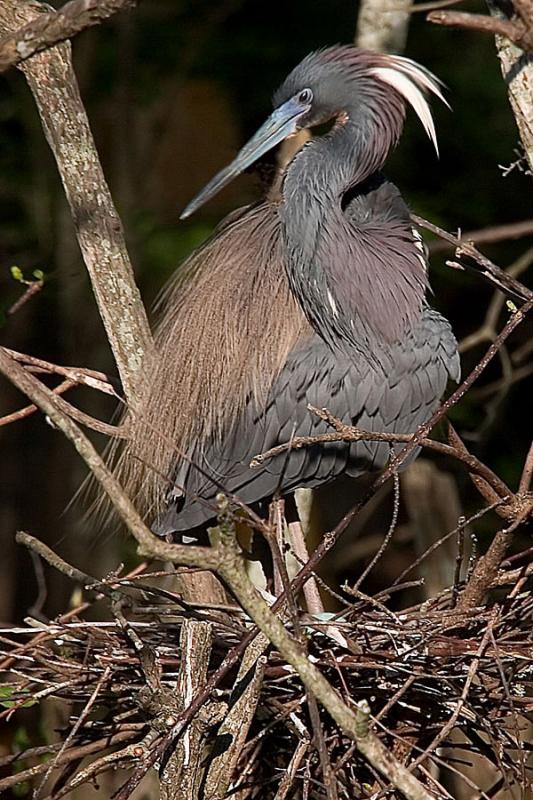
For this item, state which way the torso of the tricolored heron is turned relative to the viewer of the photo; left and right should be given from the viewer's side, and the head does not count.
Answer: facing to the right of the viewer

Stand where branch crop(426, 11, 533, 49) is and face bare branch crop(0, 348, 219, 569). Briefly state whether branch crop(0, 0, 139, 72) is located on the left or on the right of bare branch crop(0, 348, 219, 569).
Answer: right

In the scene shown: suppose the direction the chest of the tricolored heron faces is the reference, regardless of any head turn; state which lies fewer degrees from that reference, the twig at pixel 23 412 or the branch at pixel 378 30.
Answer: the branch

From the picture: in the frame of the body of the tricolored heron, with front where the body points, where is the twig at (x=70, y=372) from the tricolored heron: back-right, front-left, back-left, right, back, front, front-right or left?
back-right
